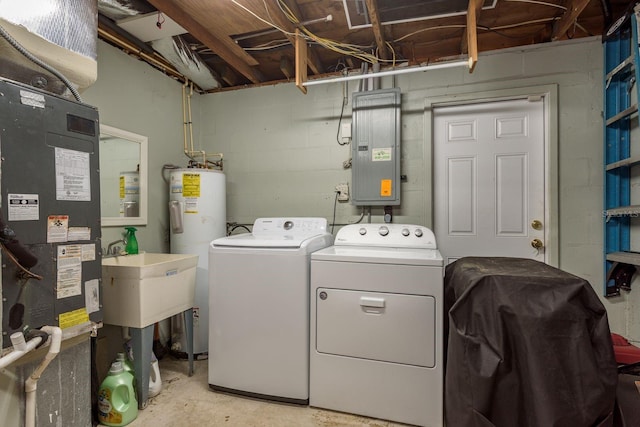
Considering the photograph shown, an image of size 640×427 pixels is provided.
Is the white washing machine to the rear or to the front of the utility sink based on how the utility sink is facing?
to the front

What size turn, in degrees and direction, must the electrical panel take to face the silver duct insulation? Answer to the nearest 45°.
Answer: approximately 45° to its right

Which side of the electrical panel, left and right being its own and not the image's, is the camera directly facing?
front

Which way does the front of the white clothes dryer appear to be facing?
toward the camera

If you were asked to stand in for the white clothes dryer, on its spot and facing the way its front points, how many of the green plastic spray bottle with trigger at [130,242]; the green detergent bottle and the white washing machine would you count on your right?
3

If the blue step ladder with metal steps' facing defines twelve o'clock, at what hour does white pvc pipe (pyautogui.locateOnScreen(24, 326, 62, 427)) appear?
The white pvc pipe is roughly at 10 o'clock from the blue step ladder with metal steps.

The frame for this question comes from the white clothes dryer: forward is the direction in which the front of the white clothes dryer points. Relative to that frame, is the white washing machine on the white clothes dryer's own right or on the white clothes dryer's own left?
on the white clothes dryer's own right

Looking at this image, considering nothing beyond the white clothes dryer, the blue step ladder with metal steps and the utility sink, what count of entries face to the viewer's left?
1

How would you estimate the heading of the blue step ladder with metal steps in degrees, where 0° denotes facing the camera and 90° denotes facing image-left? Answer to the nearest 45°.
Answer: approximately 90°

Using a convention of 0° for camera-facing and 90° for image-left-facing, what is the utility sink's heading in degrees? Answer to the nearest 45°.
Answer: approximately 315°

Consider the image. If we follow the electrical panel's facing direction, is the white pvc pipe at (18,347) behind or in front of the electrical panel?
in front

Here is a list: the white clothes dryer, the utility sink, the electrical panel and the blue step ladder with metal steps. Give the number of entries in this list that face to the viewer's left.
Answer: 1
